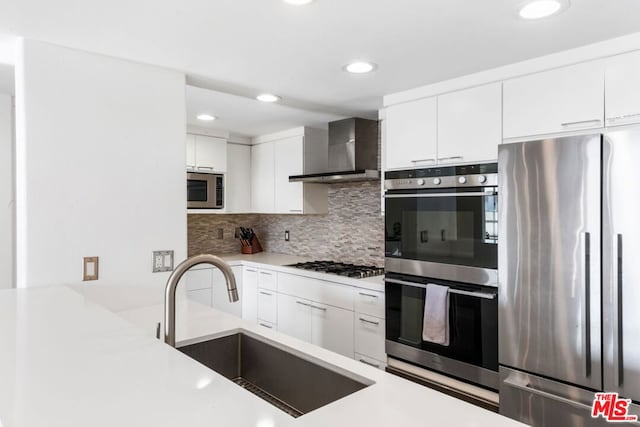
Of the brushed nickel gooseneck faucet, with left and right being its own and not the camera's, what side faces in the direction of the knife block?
left

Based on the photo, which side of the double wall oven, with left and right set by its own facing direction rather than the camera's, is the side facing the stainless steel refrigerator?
left

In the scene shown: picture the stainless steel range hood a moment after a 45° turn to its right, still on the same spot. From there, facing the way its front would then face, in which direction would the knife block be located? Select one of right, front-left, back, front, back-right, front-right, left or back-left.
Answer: front-right

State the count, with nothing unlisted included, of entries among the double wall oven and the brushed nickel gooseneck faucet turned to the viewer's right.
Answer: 1

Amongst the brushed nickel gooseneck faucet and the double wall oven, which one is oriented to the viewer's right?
the brushed nickel gooseneck faucet

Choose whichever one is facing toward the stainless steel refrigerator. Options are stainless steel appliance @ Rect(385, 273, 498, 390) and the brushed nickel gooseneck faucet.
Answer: the brushed nickel gooseneck faucet

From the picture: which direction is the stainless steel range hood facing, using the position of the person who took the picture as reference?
facing the viewer and to the left of the viewer

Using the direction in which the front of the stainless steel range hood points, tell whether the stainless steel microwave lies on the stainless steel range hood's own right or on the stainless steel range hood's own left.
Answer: on the stainless steel range hood's own right

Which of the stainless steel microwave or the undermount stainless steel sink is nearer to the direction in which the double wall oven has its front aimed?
the undermount stainless steel sink

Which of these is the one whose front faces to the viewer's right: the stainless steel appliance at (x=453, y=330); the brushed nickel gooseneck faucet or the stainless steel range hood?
the brushed nickel gooseneck faucet

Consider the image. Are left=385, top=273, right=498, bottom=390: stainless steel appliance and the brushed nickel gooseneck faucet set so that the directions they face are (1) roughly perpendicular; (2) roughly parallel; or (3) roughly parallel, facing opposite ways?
roughly parallel, facing opposite ways

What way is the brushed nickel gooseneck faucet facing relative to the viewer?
to the viewer's right

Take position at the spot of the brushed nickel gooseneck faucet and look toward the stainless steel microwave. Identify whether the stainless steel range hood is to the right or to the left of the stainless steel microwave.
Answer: right

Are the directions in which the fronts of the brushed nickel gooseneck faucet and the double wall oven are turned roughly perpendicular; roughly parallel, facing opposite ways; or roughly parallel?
roughly parallel, facing opposite ways
